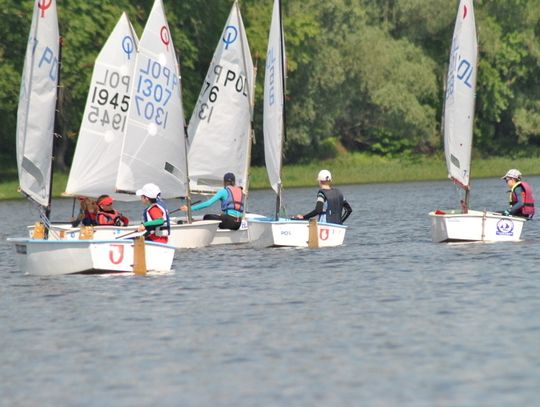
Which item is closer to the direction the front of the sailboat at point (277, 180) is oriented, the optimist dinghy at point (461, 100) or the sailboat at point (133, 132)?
the sailboat

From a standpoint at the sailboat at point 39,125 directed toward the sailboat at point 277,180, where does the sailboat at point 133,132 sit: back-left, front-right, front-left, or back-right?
front-left

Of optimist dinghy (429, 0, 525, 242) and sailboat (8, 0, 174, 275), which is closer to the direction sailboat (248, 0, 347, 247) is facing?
the sailboat

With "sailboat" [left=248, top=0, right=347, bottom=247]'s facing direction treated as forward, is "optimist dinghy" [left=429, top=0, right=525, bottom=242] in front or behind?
behind

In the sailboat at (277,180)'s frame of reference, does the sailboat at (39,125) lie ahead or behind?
ahead
